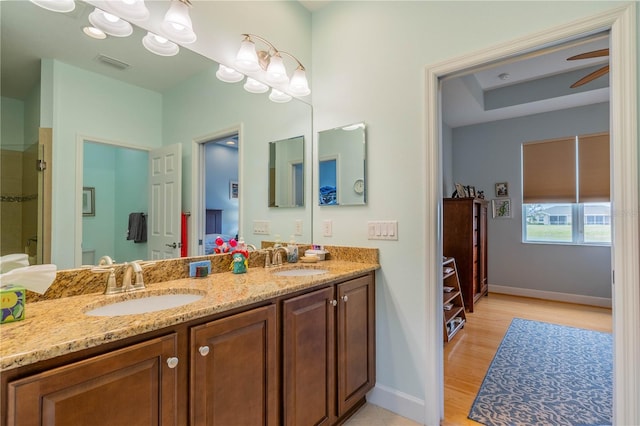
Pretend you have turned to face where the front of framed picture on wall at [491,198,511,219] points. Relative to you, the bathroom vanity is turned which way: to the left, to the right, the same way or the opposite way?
to the left

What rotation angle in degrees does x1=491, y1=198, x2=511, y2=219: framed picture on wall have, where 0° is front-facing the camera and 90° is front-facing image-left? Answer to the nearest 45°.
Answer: approximately 0°

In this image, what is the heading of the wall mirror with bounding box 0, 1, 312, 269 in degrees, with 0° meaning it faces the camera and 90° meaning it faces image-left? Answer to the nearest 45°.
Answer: approximately 315°

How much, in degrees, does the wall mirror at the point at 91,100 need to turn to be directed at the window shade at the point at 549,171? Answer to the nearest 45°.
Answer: approximately 45° to its left
